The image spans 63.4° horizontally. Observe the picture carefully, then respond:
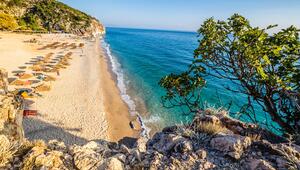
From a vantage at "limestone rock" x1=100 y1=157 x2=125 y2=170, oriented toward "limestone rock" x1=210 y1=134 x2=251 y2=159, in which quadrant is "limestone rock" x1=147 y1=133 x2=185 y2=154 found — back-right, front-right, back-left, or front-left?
front-left

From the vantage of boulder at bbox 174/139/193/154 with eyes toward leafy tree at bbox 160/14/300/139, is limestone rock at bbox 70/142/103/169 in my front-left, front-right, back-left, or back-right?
back-left
